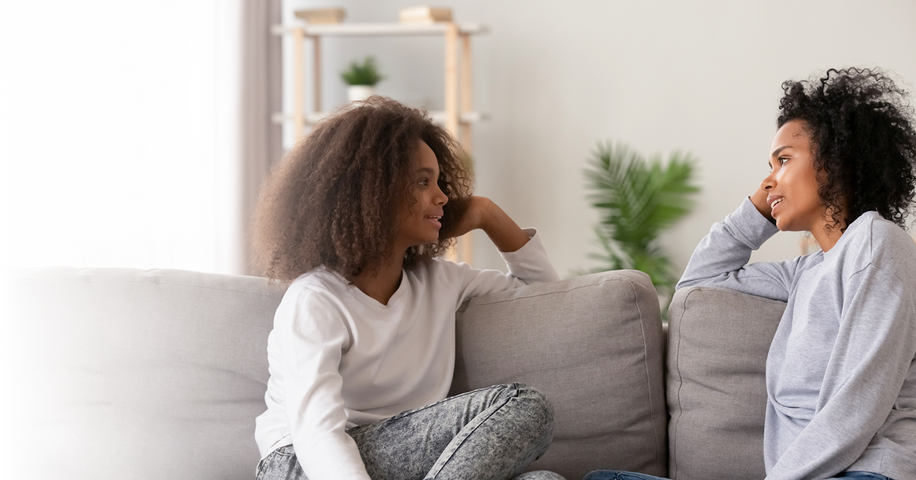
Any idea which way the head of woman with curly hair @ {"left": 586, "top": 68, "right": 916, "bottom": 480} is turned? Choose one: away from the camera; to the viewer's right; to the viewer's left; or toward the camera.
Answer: to the viewer's left

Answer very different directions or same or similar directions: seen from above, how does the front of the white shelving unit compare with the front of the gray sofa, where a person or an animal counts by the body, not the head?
same or similar directions

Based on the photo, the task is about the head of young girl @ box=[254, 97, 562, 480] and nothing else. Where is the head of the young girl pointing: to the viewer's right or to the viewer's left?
to the viewer's right

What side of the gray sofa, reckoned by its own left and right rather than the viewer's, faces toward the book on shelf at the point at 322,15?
back

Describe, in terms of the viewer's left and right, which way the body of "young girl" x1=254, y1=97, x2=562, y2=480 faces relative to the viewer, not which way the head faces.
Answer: facing the viewer and to the right of the viewer

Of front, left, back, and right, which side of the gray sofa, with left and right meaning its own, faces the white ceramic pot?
back

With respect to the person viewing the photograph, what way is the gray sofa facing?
facing the viewer

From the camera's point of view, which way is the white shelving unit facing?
toward the camera

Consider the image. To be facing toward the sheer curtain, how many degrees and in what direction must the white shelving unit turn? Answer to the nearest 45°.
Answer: approximately 45° to its right

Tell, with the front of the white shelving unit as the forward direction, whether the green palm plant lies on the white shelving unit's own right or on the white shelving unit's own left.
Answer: on the white shelving unit's own left

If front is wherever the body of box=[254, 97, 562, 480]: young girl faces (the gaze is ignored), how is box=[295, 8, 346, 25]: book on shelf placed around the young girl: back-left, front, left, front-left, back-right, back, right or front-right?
back-left

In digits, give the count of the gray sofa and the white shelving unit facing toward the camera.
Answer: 2

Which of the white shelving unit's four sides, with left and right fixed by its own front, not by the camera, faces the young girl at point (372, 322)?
front

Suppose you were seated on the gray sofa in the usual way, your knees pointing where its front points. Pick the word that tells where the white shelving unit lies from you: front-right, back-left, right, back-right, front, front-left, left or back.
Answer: back

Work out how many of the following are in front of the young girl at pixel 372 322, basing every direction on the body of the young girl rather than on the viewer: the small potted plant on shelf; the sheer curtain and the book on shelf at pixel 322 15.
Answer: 0

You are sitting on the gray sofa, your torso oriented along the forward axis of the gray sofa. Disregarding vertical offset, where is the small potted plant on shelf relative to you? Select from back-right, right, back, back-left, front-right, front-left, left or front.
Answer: back

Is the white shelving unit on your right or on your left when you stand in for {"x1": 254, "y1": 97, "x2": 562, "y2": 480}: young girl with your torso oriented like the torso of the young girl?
on your left
